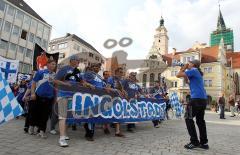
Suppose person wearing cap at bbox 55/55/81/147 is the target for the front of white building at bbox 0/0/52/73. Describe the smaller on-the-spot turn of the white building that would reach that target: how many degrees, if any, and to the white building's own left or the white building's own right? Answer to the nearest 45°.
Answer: approximately 45° to the white building's own right

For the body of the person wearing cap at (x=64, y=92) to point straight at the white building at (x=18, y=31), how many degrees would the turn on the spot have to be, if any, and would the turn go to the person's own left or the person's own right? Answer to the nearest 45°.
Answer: approximately 135° to the person's own left

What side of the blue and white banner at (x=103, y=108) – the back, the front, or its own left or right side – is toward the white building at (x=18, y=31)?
back

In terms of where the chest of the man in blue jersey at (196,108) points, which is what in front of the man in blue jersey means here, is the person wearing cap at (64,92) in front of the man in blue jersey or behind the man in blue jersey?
in front

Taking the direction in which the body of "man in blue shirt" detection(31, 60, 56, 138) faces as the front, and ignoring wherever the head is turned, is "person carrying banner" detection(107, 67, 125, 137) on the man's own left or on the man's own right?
on the man's own left

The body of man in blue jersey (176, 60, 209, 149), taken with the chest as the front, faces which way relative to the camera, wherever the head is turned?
to the viewer's left

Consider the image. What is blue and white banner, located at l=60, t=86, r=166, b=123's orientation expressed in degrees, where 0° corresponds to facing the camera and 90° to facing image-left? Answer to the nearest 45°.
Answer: approximately 315°

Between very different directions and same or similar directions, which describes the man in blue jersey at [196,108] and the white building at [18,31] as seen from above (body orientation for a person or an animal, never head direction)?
very different directions

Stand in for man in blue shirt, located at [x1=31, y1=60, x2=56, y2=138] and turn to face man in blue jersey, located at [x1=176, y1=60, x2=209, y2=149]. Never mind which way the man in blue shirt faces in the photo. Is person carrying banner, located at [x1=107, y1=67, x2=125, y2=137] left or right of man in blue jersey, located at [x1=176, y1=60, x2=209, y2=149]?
left

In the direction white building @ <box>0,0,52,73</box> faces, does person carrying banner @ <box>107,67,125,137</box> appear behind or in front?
in front

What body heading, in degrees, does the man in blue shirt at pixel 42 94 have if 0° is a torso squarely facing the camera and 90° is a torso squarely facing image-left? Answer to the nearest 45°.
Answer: approximately 315°

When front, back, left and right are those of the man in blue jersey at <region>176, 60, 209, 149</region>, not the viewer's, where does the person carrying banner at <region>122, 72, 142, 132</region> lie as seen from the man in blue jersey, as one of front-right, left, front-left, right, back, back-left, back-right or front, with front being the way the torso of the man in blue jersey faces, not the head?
front-right
